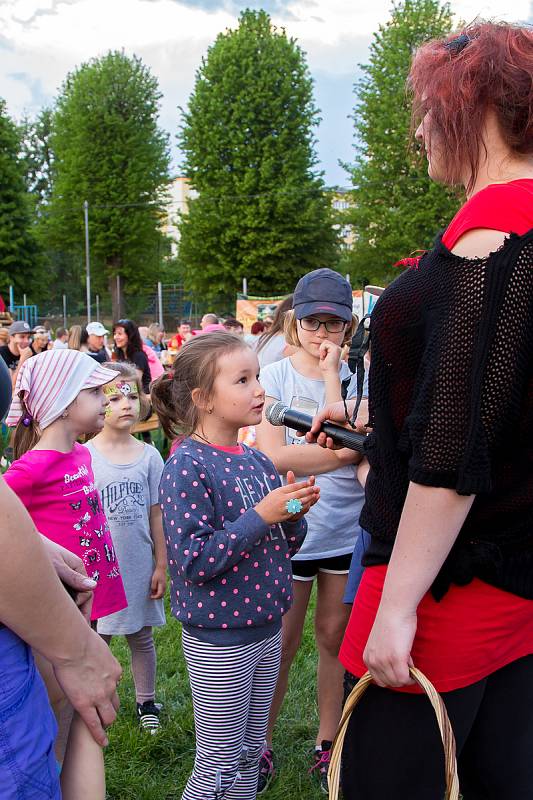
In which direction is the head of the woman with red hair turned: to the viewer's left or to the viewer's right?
to the viewer's left

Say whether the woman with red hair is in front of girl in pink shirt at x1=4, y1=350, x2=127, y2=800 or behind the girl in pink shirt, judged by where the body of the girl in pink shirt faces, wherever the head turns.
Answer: in front

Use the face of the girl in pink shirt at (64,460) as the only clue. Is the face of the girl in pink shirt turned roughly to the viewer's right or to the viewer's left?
to the viewer's right

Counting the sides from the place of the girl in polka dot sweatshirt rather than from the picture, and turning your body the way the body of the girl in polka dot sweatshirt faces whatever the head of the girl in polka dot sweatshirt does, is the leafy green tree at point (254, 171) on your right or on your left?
on your left

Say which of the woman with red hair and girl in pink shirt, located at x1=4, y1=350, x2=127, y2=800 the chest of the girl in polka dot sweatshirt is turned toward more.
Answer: the woman with red hair

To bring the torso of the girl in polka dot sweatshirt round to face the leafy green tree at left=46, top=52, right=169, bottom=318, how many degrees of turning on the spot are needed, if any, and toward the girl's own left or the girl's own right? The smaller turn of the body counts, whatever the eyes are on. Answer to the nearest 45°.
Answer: approximately 135° to the girl's own left

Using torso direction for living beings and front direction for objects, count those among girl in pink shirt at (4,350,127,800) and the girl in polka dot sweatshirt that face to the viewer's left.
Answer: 0

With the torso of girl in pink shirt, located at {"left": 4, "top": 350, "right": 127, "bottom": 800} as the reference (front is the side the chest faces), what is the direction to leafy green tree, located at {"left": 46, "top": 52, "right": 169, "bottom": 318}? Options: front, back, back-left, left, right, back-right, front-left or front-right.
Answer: back-left

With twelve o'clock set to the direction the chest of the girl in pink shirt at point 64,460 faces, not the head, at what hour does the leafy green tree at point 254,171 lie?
The leafy green tree is roughly at 8 o'clock from the girl in pink shirt.

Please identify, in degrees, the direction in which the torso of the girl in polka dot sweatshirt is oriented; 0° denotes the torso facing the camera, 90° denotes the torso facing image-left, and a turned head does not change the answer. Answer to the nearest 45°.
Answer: approximately 315°

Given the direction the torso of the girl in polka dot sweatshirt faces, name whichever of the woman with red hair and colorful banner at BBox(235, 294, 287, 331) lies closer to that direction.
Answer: the woman with red hair
